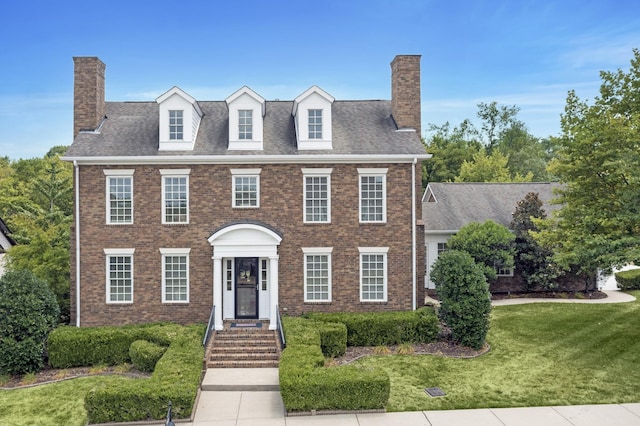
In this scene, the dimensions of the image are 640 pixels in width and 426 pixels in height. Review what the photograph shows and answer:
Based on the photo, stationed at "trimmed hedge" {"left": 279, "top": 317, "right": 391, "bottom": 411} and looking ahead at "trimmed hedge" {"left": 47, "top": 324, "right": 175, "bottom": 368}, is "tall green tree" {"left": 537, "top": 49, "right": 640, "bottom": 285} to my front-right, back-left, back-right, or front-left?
back-right

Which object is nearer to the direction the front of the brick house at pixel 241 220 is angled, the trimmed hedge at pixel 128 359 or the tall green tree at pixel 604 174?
the trimmed hedge

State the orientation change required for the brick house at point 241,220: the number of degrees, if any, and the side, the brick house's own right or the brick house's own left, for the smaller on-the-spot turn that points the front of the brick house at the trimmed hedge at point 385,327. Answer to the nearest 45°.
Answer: approximately 90° to the brick house's own left

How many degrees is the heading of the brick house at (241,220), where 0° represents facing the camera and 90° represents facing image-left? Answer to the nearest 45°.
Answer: approximately 0°

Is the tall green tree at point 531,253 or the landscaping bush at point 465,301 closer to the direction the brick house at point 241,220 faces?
the landscaping bush

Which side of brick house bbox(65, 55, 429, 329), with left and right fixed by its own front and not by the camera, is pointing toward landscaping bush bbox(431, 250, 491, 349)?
left

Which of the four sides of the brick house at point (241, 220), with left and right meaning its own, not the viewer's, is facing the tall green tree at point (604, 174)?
left

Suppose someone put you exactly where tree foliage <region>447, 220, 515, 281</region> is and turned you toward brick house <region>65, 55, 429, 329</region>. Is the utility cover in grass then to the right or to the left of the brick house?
left

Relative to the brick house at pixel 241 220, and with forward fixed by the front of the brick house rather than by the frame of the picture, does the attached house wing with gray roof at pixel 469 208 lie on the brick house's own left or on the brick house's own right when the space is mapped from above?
on the brick house's own left

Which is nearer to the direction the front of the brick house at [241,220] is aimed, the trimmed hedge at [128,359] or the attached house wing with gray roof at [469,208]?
the trimmed hedge
